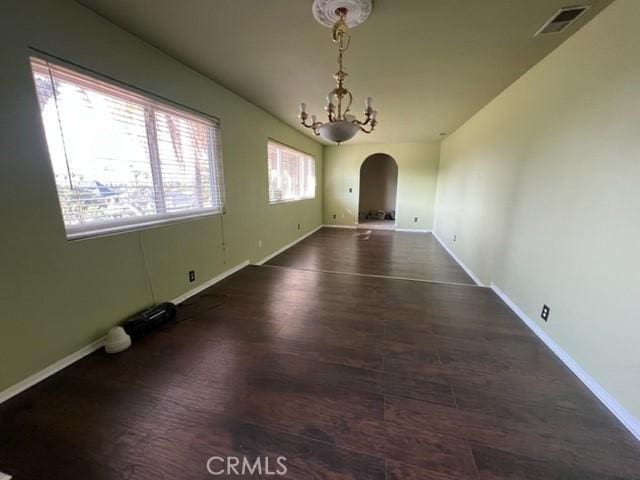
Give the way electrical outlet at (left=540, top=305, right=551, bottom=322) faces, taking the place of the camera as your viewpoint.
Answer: facing the viewer and to the left of the viewer

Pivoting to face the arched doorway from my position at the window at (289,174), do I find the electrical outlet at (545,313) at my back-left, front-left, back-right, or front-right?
back-right

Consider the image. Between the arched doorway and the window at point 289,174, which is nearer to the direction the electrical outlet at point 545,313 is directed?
the window

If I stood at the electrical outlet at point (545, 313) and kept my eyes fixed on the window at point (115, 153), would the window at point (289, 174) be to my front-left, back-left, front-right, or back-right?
front-right

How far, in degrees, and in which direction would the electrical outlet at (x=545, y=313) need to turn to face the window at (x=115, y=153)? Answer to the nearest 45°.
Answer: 0° — it already faces it

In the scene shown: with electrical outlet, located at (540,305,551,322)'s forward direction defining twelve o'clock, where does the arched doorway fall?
The arched doorway is roughly at 3 o'clock from the electrical outlet.

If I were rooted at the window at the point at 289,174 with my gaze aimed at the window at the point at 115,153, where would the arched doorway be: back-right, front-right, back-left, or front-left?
back-left

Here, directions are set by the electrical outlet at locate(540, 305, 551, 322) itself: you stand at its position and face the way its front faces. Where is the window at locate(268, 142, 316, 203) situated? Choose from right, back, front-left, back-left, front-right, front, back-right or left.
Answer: front-right

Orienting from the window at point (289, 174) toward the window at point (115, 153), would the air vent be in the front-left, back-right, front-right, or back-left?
front-left
